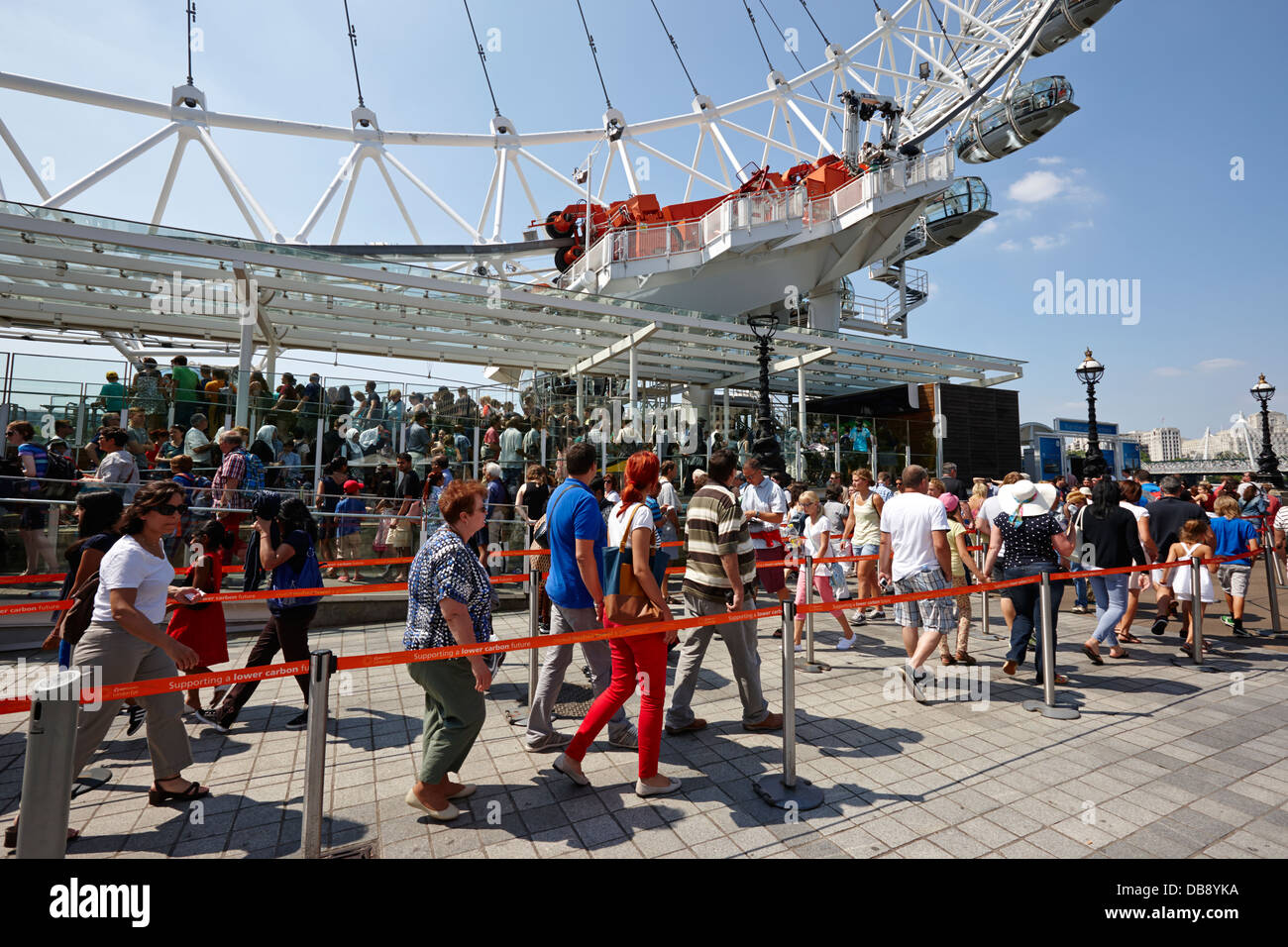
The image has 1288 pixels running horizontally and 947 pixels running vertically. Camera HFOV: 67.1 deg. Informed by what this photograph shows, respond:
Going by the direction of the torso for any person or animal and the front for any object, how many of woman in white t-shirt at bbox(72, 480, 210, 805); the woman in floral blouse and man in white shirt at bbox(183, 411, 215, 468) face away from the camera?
0

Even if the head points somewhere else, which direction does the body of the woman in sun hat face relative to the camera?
away from the camera

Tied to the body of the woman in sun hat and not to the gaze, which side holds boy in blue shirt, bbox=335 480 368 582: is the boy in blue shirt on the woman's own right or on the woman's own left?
on the woman's own left

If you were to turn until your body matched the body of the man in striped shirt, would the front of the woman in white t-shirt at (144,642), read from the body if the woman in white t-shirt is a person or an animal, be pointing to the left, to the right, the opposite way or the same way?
the same way

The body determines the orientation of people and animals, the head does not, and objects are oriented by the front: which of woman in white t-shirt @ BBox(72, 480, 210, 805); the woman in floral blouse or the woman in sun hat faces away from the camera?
the woman in sun hat

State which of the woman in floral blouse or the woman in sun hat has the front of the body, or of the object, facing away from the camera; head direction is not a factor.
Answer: the woman in sun hat

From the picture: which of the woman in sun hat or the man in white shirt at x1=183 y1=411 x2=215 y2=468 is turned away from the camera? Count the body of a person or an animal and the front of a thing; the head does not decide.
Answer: the woman in sun hat

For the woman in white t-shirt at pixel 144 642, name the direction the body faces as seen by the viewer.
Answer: to the viewer's right

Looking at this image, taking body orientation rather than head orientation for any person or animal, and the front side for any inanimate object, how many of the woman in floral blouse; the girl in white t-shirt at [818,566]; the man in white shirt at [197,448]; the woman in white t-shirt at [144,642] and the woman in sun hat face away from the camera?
1

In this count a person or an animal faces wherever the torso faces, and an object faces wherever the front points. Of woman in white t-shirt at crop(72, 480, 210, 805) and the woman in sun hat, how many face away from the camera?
1
